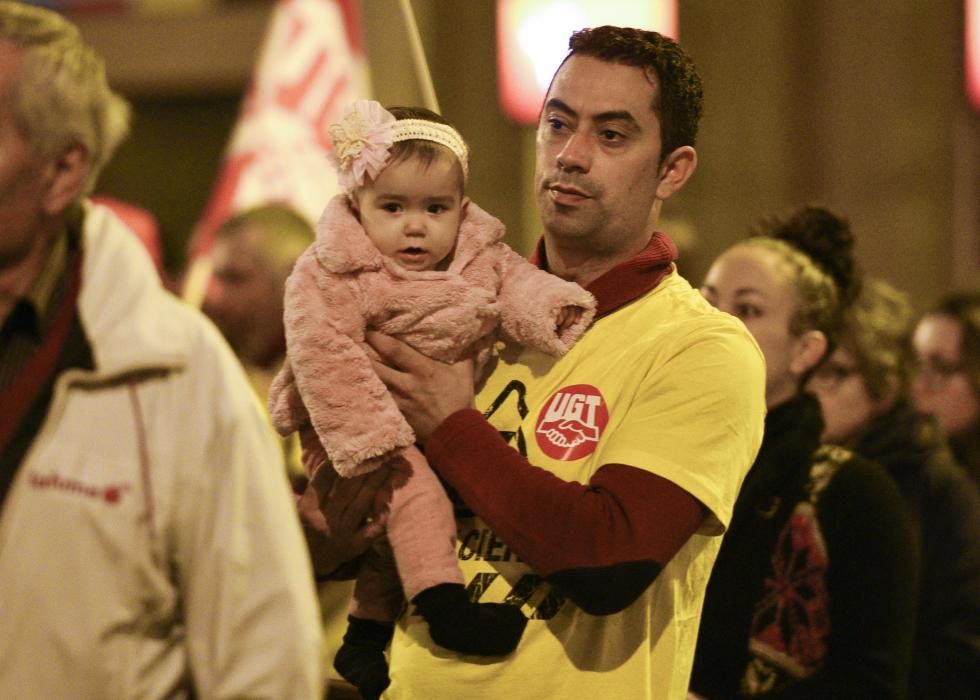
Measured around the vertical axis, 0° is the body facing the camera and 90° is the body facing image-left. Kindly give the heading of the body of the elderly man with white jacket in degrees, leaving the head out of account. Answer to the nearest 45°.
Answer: approximately 45°

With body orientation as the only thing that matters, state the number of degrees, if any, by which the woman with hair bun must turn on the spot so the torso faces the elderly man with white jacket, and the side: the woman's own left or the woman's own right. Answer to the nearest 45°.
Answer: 0° — they already face them

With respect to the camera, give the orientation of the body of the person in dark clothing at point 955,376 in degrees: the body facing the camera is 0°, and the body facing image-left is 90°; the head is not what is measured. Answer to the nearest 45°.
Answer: approximately 45°

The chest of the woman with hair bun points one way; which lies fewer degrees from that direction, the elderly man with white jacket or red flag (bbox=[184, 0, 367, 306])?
the elderly man with white jacket

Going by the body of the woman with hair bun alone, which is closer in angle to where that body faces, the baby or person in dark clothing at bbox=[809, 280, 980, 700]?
the baby

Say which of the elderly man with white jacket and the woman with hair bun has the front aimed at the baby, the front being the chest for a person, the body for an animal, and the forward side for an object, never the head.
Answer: the woman with hair bun

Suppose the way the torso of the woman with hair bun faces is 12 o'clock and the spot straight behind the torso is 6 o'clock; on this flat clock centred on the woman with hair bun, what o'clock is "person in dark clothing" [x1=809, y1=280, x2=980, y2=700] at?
The person in dark clothing is roughly at 5 o'clock from the woman with hair bun.

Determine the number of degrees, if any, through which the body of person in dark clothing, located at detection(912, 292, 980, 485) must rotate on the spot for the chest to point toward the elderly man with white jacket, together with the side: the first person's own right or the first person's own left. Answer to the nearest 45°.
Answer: approximately 45° to the first person's own left

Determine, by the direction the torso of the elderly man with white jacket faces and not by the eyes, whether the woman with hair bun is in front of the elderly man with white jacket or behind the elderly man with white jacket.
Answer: behind

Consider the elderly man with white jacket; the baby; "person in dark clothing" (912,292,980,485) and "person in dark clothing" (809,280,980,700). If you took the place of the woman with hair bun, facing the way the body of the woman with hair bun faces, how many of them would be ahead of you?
2
